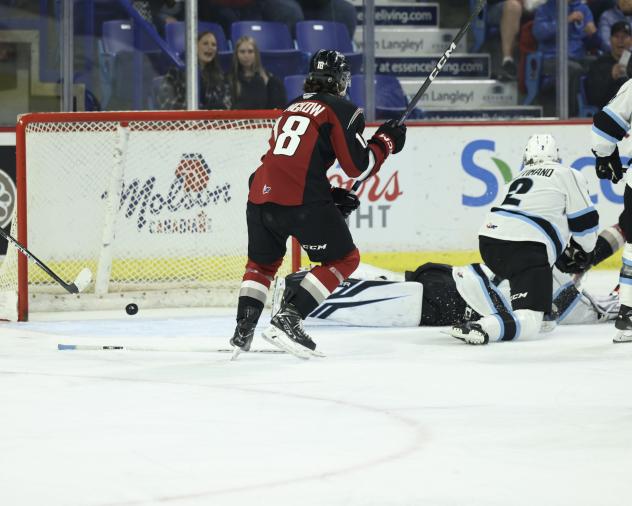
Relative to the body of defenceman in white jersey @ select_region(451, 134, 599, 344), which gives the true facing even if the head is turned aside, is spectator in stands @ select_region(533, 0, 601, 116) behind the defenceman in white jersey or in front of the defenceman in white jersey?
in front

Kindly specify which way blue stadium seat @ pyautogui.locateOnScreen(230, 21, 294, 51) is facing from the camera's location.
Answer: facing the viewer

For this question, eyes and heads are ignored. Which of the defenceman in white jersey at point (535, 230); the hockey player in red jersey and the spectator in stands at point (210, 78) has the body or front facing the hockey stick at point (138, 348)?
the spectator in stands

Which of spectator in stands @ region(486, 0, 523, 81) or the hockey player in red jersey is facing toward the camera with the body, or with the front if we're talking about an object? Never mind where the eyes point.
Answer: the spectator in stands

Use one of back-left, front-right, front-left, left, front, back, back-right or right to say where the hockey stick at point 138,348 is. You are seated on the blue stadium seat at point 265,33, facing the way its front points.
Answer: front

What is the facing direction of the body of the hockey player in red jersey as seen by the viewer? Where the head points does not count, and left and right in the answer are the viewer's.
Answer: facing away from the viewer and to the right of the viewer

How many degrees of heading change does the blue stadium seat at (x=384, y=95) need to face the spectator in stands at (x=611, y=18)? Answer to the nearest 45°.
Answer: approximately 135° to its left

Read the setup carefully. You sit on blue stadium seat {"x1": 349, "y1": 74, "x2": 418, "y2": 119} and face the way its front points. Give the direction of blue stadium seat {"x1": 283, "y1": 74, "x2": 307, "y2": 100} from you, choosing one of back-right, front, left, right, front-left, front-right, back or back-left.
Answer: right

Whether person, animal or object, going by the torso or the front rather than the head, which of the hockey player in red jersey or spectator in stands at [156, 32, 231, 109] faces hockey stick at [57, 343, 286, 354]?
the spectator in stands

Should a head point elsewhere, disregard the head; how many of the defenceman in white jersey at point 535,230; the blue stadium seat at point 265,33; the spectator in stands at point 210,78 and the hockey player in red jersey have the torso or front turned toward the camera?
2

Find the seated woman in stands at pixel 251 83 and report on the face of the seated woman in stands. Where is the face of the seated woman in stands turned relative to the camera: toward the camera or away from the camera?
toward the camera

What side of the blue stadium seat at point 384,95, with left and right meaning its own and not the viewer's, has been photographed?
front

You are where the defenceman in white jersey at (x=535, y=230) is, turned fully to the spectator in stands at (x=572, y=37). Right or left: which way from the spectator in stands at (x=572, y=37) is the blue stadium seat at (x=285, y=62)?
left

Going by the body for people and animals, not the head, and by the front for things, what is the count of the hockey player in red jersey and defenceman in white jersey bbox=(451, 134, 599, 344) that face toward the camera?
0

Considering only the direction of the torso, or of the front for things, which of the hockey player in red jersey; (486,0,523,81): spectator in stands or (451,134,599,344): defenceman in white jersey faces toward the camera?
the spectator in stands
